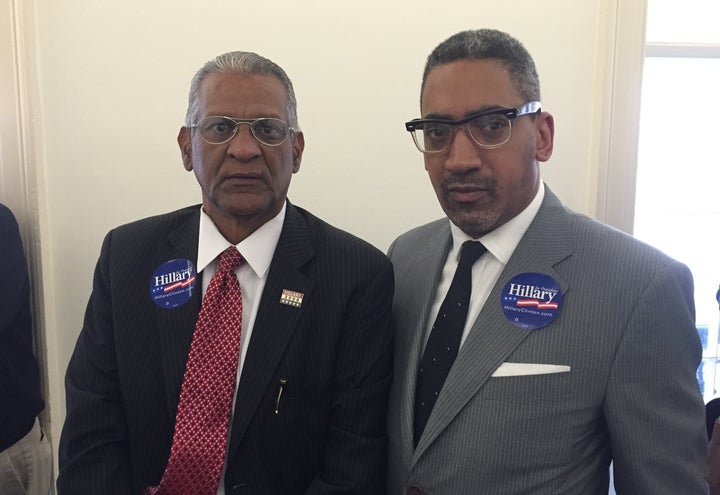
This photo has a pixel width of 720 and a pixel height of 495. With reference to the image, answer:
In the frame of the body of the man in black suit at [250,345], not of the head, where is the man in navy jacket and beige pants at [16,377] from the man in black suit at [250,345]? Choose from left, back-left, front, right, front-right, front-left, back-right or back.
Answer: back-right

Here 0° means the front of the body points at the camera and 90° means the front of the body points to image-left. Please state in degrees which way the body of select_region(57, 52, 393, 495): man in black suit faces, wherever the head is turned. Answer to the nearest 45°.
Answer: approximately 0°

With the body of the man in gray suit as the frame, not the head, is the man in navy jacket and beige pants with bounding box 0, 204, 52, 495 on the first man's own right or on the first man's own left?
on the first man's own right

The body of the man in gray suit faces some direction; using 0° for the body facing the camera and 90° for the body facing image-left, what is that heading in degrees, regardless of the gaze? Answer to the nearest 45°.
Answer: approximately 45°
